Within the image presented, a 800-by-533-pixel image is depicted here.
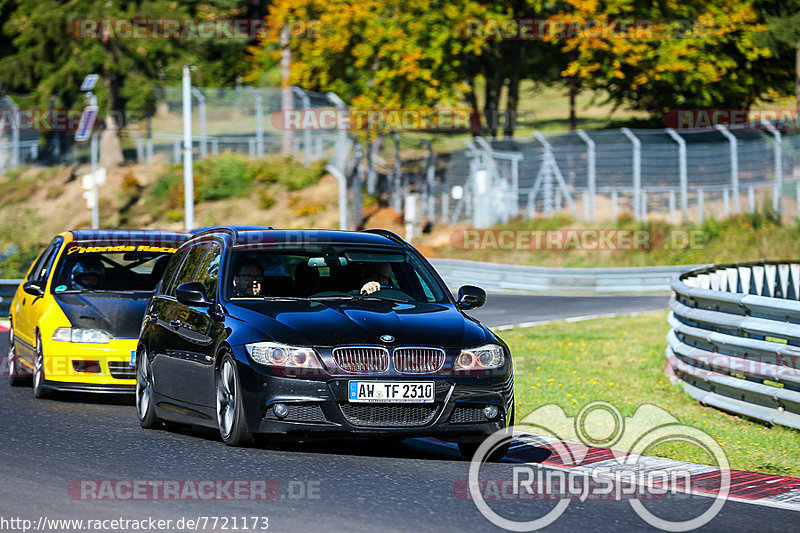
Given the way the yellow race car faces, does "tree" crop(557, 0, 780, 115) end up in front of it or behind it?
behind

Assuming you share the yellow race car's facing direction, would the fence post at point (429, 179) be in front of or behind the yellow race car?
behind

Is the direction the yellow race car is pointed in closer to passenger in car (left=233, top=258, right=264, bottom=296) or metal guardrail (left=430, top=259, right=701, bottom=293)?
the passenger in car

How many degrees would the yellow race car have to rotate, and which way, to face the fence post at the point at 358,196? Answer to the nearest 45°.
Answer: approximately 180°

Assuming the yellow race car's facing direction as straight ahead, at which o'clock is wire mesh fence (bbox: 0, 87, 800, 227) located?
The wire mesh fence is roughly at 7 o'clock from the yellow race car.

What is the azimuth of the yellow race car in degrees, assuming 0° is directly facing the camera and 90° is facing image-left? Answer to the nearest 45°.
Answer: approximately 0°

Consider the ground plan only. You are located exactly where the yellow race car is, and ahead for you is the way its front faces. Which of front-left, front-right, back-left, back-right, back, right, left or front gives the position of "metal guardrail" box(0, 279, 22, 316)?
back

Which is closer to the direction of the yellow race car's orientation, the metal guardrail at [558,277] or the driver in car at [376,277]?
the driver in car

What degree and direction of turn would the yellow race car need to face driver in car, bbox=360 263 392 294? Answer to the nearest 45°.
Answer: approximately 45° to its left
